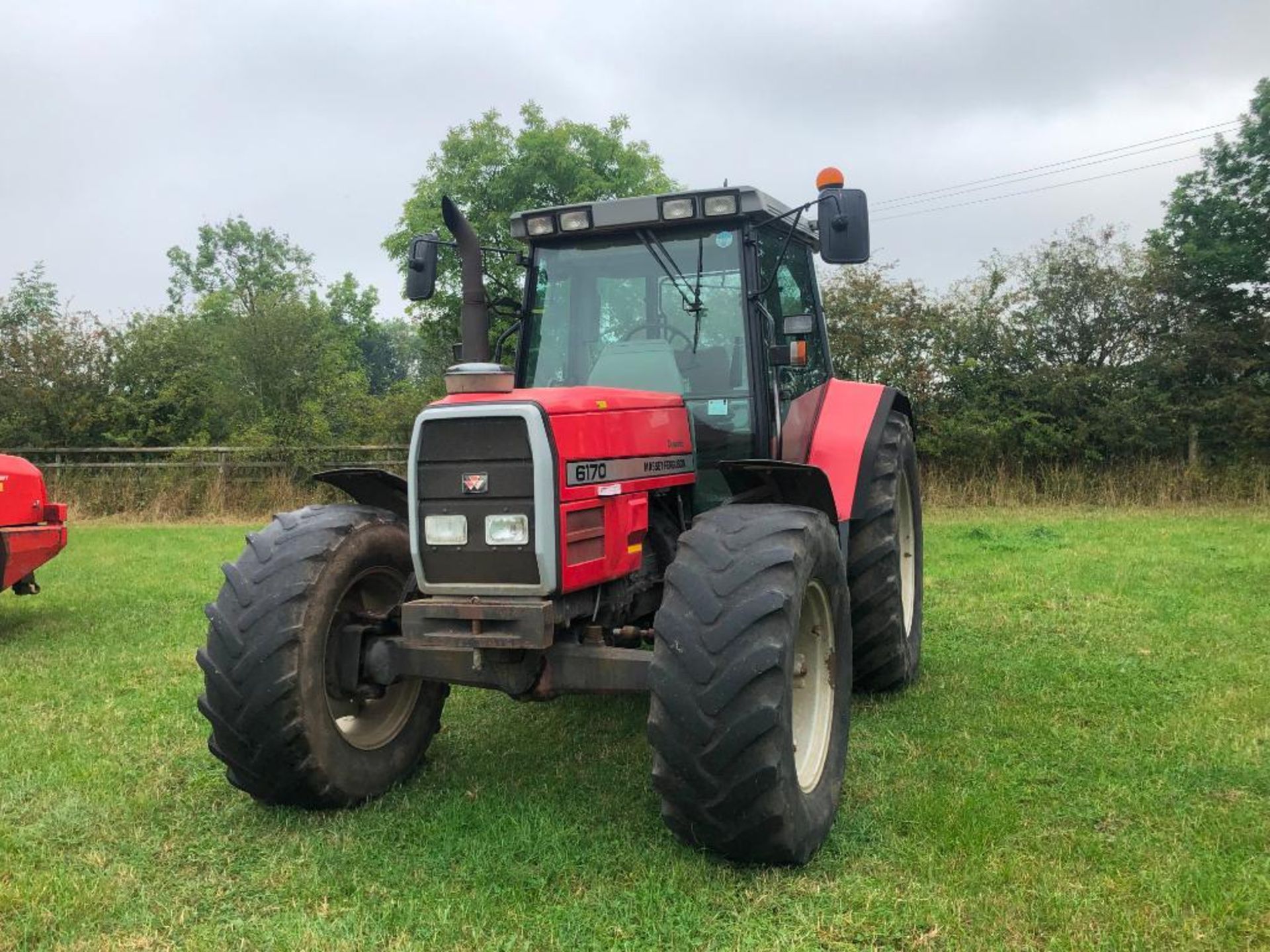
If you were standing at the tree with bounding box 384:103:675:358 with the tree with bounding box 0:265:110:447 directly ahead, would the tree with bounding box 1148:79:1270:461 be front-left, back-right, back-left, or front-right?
back-left

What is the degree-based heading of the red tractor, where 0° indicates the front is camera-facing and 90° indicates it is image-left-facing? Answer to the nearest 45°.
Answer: approximately 45°

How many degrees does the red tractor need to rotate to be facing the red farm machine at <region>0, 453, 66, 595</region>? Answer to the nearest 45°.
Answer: approximately 90° to its right

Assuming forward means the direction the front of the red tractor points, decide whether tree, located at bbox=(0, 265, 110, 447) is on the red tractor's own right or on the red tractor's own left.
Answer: on the red tractor's own right

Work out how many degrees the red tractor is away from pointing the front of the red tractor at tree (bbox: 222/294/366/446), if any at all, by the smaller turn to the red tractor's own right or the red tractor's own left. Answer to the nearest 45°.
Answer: approximately 135° to the red tractor's own right

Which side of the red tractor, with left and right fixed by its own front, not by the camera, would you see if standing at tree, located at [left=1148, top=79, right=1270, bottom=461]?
back

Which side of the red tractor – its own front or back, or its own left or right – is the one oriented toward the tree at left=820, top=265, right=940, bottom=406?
back

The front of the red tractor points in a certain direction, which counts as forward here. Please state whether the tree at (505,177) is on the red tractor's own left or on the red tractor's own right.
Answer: on the red tractor's own right

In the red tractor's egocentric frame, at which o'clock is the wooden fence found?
The wooden fence is roughly at 4 o'clock from the red tractor.

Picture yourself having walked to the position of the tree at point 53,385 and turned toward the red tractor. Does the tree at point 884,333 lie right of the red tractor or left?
left
